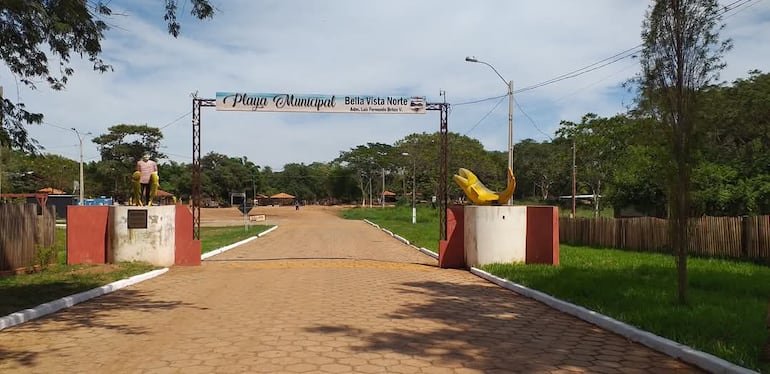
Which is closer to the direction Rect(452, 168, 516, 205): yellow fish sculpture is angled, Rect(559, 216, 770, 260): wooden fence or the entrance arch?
the entrance arch

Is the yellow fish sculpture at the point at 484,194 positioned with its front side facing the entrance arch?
yes

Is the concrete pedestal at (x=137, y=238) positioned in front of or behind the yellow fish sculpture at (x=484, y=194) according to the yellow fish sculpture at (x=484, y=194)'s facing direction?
in front

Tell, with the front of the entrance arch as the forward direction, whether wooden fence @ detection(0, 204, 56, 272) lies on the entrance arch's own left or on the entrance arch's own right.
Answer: on the entrance arch's own right

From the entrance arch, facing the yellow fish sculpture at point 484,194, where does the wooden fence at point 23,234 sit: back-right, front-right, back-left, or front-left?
back-right

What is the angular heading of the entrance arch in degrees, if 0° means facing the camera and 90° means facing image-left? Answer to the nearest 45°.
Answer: approximately 0°

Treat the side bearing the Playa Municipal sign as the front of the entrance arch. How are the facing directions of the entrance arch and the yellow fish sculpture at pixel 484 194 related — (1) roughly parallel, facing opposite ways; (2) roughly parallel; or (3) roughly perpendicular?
roughly perpendicular

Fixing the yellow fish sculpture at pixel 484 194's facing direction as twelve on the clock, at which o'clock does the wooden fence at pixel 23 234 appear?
The wooden fence is roughly at 11 o'clock from the yellow fish sculpture.

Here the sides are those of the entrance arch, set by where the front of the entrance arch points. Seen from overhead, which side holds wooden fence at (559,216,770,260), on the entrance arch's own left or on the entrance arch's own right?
on the entrance arch's own left

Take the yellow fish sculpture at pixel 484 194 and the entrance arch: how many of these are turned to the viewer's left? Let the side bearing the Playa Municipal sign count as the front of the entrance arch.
1

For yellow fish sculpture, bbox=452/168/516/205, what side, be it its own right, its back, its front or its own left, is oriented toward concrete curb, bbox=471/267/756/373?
left

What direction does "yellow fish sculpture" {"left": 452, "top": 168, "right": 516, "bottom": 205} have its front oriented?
to the viewer's left
